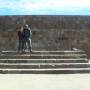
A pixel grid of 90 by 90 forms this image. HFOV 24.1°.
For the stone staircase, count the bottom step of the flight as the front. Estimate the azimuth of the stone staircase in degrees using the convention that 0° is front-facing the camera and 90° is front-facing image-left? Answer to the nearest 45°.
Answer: approximately 0°
